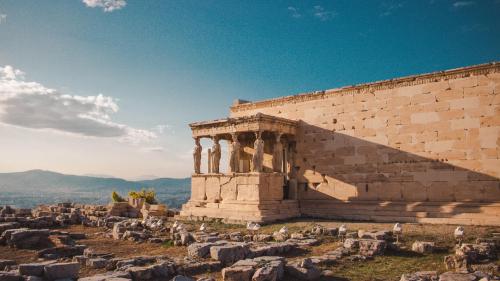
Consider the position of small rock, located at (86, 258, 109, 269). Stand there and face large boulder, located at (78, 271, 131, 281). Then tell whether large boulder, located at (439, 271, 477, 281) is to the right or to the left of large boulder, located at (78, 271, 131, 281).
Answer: left

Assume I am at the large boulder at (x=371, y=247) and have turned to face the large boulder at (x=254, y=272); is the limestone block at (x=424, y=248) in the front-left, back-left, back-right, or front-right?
back-left

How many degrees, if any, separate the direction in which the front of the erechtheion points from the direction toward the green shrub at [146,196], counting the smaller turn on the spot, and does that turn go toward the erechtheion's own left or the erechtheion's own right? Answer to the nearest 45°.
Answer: approximately 90° to the erechtheion's own right

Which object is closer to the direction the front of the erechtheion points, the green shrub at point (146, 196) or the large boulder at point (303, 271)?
the large boulder

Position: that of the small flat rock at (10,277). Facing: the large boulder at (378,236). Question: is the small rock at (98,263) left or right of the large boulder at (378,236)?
left

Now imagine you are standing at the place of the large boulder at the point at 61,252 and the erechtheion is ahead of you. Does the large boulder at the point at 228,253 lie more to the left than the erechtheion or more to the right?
right

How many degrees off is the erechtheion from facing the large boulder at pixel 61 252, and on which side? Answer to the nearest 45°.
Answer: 0° — it already faces it

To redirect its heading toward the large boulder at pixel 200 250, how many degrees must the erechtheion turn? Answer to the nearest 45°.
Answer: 0° — it already faces it

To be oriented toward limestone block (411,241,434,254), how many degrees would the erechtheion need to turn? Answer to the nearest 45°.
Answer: approximately 45° to its left

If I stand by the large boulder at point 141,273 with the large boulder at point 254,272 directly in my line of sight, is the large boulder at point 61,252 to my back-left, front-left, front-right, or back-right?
back-left

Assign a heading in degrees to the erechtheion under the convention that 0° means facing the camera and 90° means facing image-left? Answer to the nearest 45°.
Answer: approximately 45°
